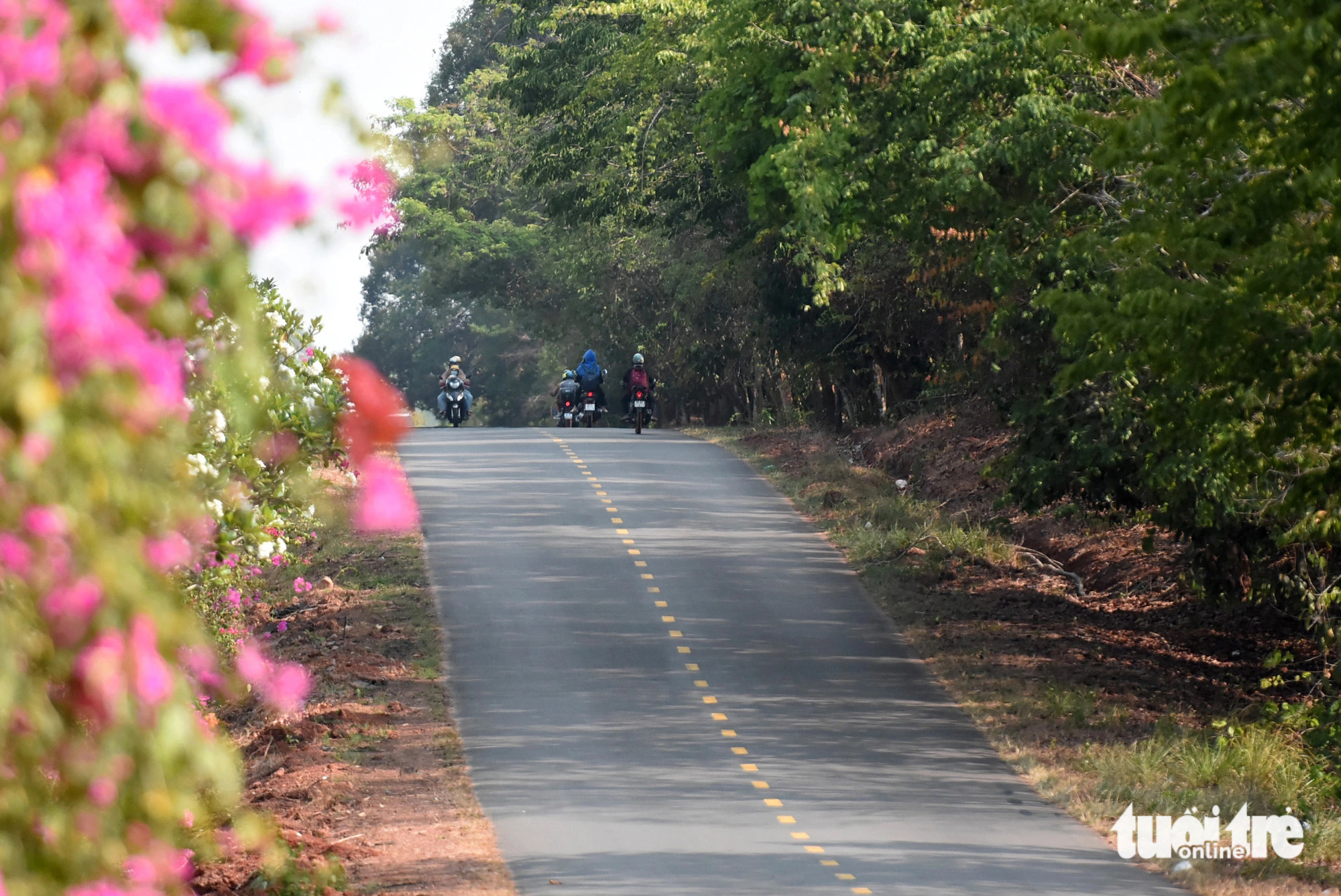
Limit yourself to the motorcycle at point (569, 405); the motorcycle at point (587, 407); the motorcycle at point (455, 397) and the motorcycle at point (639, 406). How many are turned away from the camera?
3

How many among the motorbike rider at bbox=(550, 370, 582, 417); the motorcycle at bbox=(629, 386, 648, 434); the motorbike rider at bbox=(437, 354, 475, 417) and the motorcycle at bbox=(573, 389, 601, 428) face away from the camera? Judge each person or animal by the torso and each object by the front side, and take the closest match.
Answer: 3

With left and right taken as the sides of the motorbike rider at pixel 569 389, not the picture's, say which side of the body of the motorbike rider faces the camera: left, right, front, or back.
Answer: back

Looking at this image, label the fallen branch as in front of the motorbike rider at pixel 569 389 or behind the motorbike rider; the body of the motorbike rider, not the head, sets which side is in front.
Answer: behind

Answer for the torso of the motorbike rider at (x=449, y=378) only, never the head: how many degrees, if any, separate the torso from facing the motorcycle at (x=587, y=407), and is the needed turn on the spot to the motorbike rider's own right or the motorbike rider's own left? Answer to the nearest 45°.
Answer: approximately 90° to the motorbike rider's own left

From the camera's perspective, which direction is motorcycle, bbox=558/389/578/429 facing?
away from the camera

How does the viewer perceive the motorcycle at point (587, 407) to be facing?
facing away from the viewer

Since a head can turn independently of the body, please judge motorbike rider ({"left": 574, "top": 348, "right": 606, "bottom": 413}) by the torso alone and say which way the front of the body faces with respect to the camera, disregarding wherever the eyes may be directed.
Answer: away from the camera

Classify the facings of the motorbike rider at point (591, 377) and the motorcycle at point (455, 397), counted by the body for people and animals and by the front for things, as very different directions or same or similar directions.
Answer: very different directions

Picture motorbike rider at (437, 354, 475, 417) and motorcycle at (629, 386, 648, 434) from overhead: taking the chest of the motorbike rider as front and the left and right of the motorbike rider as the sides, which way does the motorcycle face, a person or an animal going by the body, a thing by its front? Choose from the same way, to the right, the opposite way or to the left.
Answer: the opposite way

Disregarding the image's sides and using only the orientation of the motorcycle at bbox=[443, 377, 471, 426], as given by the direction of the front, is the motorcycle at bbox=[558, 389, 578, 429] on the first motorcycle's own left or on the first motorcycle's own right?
on the first motorcycle's own left

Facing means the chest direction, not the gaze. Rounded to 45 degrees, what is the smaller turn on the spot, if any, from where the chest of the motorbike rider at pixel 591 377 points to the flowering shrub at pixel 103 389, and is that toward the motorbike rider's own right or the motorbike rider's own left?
approximately 180°

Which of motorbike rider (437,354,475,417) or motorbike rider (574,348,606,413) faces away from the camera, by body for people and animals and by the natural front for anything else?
motorbike rider (574,348,606,413)

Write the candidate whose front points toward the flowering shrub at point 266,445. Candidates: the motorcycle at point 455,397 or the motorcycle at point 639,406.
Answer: the motorcycle at point 455,397

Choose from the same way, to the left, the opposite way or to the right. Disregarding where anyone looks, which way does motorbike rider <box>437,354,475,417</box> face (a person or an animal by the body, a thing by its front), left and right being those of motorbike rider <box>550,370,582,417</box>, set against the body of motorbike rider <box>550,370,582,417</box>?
the opposite way
